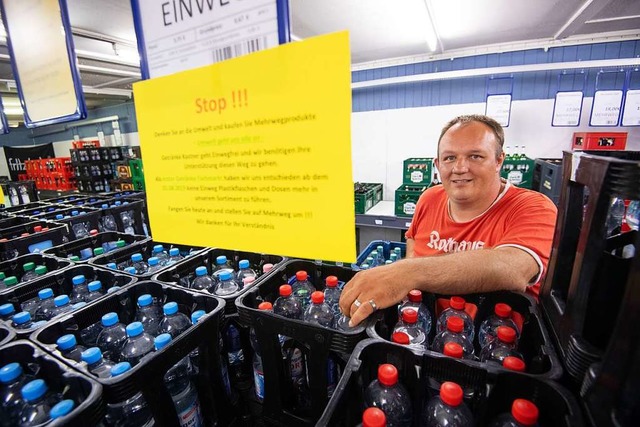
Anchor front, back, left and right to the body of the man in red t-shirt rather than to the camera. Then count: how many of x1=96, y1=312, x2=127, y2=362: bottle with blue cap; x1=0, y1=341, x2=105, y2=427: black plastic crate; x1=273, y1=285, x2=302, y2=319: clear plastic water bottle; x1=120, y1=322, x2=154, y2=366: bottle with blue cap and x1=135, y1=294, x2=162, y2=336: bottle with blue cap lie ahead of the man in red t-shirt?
5

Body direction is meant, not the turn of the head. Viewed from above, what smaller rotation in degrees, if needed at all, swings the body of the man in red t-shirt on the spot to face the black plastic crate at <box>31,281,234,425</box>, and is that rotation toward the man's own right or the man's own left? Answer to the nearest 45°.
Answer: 0° — they already face it

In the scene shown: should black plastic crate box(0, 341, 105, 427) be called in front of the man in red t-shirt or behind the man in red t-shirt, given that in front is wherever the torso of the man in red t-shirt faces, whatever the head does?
in front

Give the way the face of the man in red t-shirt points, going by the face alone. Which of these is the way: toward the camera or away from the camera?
toward the camera

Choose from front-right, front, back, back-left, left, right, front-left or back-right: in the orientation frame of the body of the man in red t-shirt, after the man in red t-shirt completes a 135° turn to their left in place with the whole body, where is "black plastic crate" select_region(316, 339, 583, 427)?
right

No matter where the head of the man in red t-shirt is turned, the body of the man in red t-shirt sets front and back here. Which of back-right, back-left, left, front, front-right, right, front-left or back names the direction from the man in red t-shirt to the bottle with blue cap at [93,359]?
front

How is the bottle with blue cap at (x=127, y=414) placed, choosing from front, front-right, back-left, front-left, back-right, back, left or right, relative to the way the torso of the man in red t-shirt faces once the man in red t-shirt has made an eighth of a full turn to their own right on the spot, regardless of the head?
front-left

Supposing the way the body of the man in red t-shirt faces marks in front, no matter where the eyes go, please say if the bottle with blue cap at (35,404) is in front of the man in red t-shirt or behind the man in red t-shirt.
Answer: in front

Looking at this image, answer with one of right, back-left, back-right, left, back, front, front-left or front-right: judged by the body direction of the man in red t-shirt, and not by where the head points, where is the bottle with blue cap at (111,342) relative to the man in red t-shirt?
front

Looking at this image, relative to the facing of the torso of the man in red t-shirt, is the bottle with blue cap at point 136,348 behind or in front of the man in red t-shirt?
in front

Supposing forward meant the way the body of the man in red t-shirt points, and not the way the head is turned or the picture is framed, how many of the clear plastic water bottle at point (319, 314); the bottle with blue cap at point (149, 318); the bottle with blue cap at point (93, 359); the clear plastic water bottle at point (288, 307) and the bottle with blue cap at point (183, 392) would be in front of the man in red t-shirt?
5

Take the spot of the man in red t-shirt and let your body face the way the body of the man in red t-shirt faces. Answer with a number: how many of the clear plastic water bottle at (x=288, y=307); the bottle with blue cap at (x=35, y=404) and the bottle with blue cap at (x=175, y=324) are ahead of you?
3

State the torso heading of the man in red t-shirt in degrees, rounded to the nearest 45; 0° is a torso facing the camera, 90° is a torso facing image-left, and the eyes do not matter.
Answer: approximately 45°

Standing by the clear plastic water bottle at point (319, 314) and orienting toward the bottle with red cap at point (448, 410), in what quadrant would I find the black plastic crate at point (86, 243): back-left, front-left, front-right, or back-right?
back-right

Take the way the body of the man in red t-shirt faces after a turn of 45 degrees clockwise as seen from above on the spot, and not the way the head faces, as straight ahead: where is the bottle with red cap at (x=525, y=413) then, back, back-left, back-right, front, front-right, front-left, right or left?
left

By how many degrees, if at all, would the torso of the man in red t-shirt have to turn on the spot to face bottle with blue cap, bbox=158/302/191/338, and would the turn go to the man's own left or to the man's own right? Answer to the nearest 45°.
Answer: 0° — they already face it

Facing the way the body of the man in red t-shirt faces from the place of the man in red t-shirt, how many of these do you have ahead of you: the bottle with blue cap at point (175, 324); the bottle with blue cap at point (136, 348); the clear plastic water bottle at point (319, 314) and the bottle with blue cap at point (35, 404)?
4
